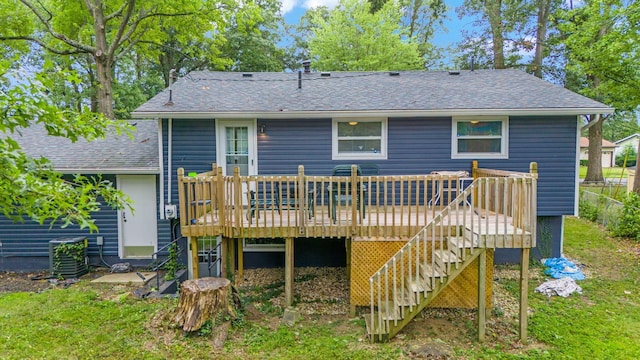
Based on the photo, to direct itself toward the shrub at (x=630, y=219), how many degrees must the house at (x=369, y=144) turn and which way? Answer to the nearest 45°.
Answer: approximately 45° to its right

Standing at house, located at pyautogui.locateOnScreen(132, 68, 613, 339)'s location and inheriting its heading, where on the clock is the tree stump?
The tree stump is roughly at 7 o'clock from the house.

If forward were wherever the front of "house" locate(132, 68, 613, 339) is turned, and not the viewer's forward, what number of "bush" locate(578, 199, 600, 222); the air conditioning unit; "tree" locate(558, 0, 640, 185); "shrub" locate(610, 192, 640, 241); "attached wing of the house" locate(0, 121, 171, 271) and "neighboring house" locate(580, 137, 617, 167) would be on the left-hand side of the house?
2

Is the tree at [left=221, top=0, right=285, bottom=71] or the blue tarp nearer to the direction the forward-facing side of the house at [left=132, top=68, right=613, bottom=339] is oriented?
the tree

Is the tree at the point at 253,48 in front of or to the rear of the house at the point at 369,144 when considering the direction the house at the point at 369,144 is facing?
in front

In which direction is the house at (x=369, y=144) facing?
away from the camera

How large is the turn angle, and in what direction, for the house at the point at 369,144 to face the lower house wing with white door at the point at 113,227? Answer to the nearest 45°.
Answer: approximately 90° to its left

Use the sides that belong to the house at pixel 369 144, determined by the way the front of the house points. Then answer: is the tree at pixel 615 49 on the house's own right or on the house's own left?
on the house's own right

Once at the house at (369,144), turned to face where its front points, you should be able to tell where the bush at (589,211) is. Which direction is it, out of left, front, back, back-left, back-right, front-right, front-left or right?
front-right

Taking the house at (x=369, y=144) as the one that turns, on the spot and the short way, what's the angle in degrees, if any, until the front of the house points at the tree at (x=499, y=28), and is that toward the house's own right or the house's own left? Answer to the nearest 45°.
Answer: approximately 45° to the house's own right

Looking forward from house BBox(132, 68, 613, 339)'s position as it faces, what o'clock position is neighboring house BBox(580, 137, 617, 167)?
The neighboring house is roughly at 1 o'clock from the house.

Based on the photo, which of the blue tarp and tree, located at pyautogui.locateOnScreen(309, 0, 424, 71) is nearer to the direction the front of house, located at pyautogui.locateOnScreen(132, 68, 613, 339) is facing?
the tree
